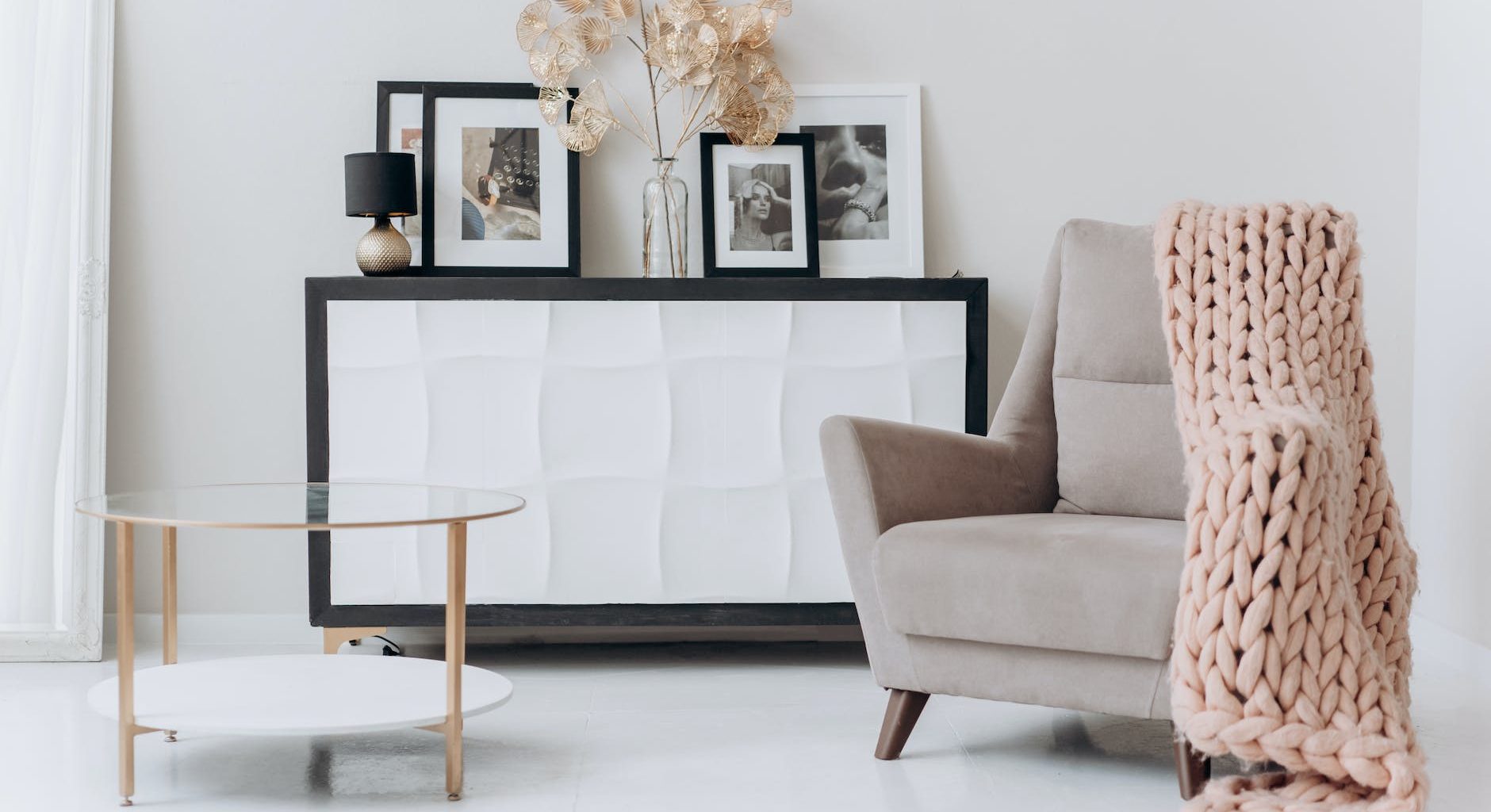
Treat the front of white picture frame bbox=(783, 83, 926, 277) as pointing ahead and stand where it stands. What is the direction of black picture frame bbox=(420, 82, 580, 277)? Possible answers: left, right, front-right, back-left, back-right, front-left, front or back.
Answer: right

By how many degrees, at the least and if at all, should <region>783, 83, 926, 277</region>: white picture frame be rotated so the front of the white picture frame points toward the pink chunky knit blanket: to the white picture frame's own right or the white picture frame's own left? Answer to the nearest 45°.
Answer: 0° — it already faces it

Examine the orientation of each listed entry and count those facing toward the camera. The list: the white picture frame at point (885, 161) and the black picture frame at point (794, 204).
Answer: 2

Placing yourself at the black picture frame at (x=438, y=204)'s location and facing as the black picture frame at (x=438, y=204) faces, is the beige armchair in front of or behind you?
in front

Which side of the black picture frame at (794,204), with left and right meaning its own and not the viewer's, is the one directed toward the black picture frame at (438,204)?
right

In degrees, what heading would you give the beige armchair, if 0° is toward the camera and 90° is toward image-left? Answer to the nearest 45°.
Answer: approximately 45°

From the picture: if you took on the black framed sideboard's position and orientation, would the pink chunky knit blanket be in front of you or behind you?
in front
